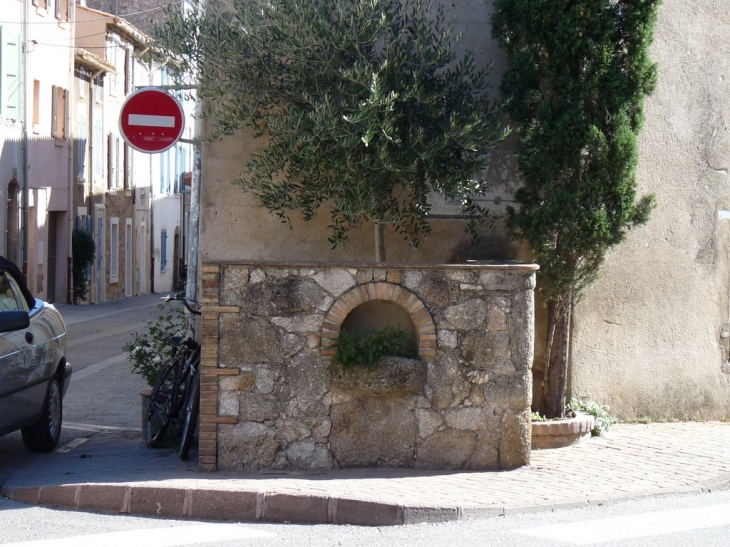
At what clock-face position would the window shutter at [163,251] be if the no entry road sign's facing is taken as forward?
The window shutter is roughly at 6 o'clock from the no entry road sign.

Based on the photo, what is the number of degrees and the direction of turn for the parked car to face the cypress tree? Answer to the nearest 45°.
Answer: approximately 135° to its left

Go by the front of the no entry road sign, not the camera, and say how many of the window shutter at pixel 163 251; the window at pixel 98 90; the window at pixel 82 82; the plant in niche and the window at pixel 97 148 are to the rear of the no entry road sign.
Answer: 4

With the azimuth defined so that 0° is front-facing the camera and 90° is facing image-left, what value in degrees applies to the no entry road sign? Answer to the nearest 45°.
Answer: approximately 0°

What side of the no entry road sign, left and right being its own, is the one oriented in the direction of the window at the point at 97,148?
back

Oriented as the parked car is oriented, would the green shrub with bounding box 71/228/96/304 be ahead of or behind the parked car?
behind

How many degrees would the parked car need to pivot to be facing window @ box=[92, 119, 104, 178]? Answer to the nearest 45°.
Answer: approximately 135° to its right

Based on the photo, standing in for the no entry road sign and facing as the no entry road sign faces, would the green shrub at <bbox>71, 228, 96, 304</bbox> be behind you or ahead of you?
behind

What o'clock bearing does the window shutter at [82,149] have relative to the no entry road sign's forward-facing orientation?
The window shutter is roughly at 6 o'clock from the no entry road sign.
